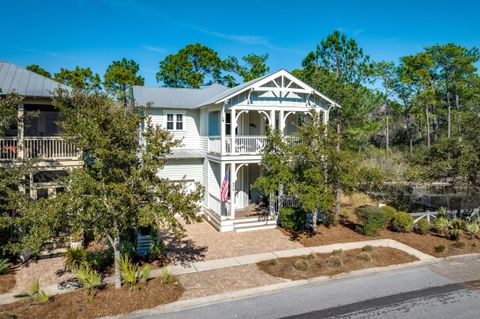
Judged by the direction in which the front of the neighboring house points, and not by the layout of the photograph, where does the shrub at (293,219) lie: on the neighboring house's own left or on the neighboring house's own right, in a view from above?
on the neighboring house's own left

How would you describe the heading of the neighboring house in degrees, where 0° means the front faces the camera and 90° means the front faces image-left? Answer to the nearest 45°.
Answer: approximately 0°

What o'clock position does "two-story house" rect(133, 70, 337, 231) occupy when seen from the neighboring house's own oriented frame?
The two-story house is roughly at 9 o'clock from the neighboring house.

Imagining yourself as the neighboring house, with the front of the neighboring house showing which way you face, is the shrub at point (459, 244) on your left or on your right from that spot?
on your left

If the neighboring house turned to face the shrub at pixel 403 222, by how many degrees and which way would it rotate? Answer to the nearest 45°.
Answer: approximately 90° to its left

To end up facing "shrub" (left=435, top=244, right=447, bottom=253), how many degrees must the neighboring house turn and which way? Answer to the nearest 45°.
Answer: approximately 45° to its left

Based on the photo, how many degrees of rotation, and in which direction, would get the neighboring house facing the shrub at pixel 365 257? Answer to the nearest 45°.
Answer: approximately 45° to its left

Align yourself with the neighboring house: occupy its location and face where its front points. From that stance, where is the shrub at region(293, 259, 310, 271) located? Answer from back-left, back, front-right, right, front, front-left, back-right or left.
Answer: front-left

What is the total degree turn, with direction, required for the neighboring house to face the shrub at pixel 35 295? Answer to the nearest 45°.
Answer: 0° — it already faces it

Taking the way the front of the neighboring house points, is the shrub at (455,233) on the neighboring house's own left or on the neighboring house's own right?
on the neighboring house's own left

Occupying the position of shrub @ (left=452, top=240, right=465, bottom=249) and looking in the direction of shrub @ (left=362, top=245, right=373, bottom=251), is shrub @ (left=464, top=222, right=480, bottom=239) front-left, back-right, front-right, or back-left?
back-right

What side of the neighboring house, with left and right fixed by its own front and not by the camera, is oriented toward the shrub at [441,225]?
left
